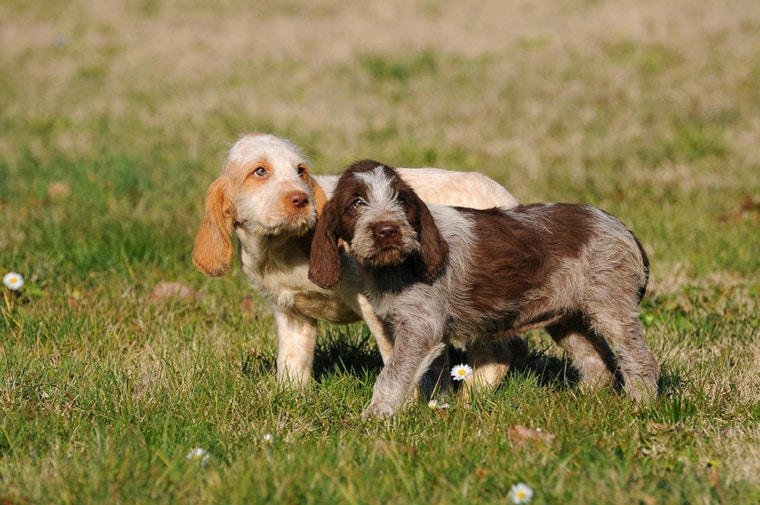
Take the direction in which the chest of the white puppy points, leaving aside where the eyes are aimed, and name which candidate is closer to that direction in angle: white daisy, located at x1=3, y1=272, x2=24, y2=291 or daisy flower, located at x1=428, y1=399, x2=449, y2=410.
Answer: the white daisy

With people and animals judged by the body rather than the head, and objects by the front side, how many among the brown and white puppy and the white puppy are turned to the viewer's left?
2

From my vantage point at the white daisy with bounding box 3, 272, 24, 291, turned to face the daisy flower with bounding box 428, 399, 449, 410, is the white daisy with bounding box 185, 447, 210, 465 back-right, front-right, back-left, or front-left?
front-right

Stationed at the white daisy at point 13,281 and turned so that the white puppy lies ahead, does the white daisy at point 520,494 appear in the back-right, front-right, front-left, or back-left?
front-right

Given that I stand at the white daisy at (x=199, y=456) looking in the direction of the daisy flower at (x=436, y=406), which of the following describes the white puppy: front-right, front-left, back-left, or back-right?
front-left

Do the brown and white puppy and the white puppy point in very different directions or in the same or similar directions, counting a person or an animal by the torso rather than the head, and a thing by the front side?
same or similar directions

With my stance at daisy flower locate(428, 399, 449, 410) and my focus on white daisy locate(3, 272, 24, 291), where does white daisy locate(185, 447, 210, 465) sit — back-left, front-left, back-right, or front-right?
front-left

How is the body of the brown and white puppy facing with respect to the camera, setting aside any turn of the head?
to the viewer's left

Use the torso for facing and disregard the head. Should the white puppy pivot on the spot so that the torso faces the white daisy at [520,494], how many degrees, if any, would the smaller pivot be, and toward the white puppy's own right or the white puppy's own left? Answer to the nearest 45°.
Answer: approximately 135° to the white puppy's own left

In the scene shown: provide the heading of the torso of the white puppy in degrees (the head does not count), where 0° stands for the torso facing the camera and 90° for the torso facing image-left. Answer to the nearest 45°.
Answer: approximately 90°

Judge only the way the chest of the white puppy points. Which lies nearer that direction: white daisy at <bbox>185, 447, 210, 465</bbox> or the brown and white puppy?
the white daisy

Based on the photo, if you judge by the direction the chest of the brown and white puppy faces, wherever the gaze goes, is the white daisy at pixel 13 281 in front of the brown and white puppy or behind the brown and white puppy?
in front

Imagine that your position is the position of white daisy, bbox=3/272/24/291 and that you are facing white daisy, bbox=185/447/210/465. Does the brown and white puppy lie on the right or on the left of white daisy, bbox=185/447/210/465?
left
